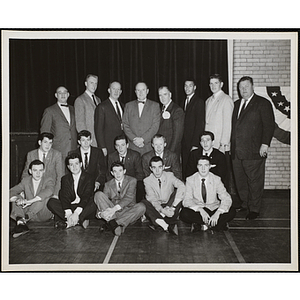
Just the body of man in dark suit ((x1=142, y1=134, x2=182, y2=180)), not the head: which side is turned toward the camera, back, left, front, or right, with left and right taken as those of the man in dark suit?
front
